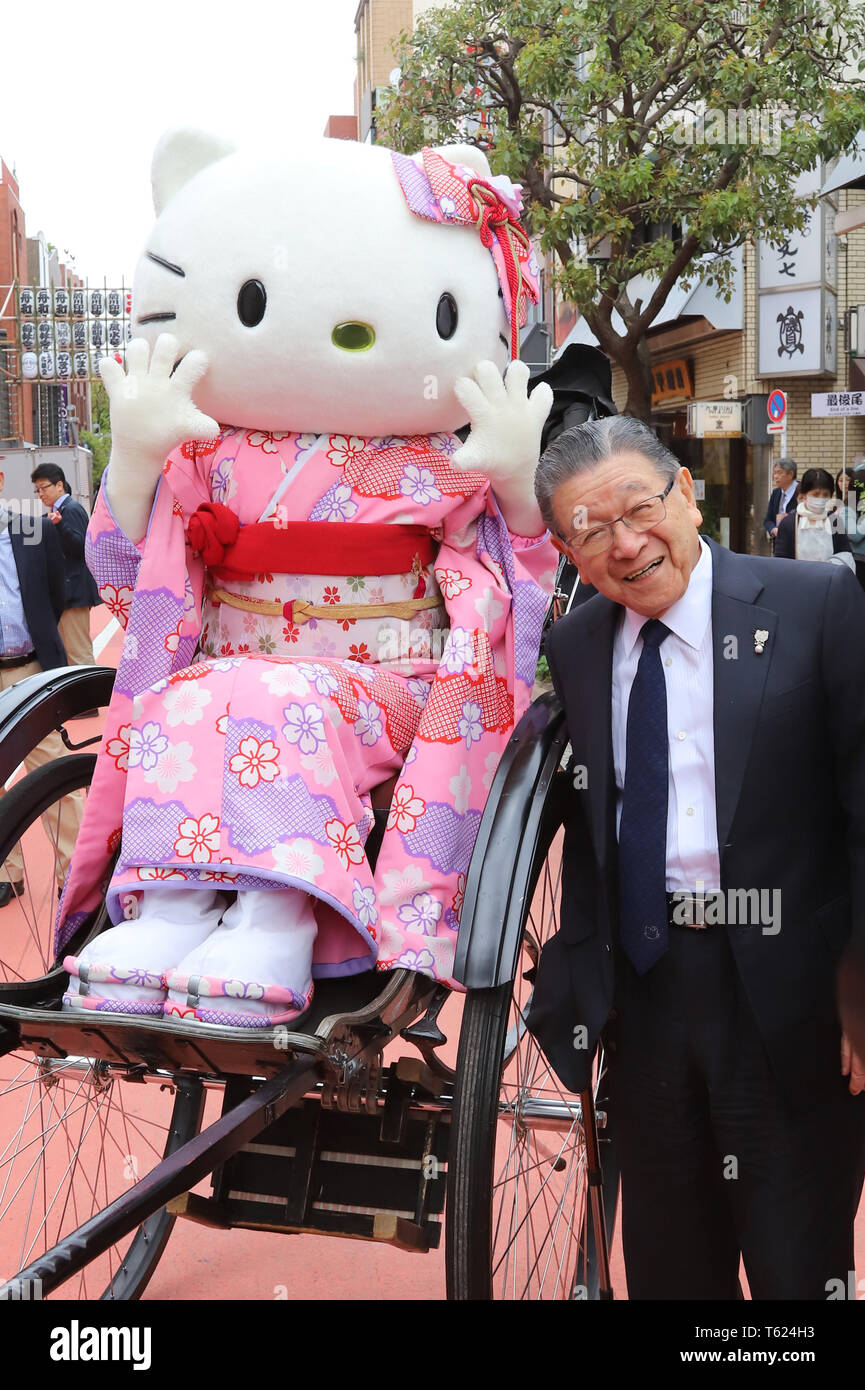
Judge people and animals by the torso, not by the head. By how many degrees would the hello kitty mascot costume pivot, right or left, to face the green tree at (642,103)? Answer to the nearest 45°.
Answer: approximately 180°

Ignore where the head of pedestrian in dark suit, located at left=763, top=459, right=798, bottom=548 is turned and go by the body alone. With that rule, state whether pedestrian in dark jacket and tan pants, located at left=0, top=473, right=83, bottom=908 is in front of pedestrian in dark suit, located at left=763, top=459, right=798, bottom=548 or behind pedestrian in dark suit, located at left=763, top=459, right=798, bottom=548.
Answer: in front

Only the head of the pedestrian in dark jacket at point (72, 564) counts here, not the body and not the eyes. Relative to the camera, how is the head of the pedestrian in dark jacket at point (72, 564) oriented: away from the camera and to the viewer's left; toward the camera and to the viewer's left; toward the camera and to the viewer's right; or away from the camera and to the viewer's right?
toward the camera and to the viewer's left

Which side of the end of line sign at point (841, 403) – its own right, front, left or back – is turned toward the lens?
front

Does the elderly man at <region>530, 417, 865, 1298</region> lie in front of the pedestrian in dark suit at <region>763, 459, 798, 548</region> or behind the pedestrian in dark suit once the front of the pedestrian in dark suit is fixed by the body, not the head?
in front

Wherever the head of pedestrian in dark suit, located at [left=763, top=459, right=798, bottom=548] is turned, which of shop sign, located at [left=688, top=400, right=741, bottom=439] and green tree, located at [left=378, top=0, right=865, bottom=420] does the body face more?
the green tree

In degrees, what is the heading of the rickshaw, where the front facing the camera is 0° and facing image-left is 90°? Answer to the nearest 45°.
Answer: approximately 45°

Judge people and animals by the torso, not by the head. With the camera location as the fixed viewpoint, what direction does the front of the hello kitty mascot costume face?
facing the viewer
